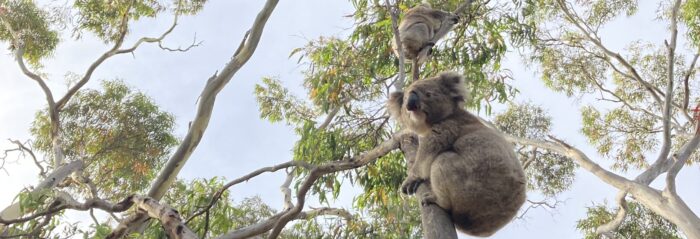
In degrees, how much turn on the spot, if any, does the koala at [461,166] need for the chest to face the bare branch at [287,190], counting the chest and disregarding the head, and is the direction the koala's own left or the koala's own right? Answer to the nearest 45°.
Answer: approximately 45° to the koala's own right

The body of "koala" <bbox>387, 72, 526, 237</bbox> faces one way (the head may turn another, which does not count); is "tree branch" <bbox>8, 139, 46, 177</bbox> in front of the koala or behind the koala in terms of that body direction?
in front

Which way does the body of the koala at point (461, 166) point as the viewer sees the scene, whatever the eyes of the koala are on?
to the viewer's left

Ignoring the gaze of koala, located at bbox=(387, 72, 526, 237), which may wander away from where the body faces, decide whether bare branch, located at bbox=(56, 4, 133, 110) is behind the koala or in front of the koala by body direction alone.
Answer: in front
